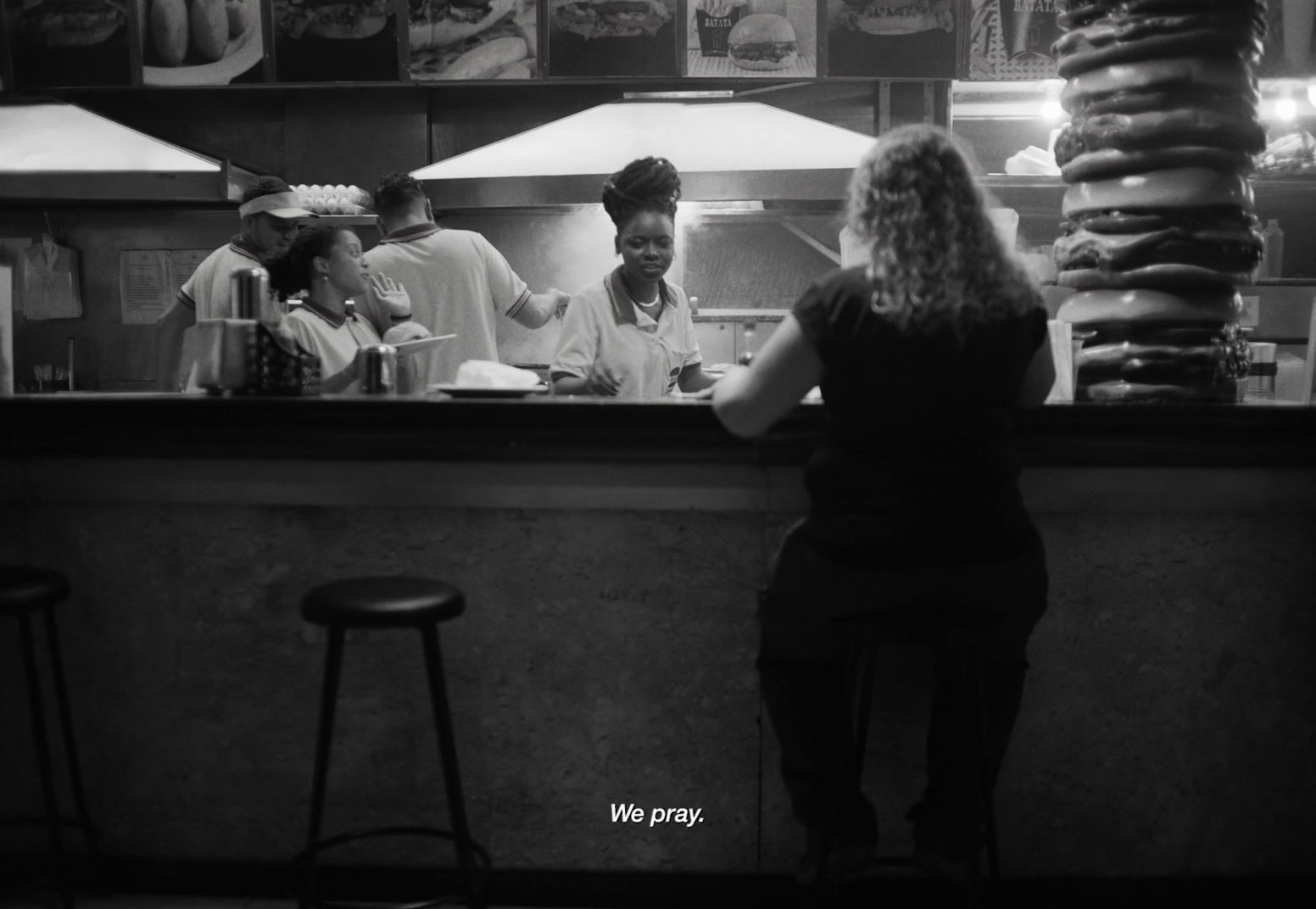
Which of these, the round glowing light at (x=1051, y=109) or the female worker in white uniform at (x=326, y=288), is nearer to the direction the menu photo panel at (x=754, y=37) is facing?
the female worker in white uniform

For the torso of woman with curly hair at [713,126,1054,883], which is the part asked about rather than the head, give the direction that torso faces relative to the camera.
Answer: away from the camera

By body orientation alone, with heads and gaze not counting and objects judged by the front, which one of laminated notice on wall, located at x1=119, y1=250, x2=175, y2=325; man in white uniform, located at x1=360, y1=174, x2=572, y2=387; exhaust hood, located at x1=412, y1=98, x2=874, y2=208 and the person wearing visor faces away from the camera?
the man in white uniform

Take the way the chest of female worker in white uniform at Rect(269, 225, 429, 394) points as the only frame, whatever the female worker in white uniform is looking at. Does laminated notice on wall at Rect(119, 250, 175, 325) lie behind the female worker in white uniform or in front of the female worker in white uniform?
behind

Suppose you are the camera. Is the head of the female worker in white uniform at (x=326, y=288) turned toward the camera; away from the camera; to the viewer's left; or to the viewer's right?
to the viewer's right

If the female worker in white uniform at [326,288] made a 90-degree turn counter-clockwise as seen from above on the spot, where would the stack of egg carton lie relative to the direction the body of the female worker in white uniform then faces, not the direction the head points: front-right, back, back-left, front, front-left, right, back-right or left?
front-left

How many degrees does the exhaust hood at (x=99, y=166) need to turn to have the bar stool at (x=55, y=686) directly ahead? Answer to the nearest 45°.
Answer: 0° — it already faces it

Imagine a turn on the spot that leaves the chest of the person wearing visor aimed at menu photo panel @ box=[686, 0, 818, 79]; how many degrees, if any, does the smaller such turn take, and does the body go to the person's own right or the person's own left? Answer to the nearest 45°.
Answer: approximately 45° to the person's own left

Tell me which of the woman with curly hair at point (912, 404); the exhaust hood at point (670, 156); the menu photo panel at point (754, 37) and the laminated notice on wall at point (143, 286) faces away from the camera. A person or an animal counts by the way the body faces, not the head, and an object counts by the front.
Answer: the woman with curly hair

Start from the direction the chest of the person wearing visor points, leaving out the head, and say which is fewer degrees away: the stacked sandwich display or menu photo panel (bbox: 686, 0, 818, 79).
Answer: the stacked sandwich display

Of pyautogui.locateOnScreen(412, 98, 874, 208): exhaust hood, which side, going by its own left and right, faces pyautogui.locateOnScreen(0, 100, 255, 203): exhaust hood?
right
